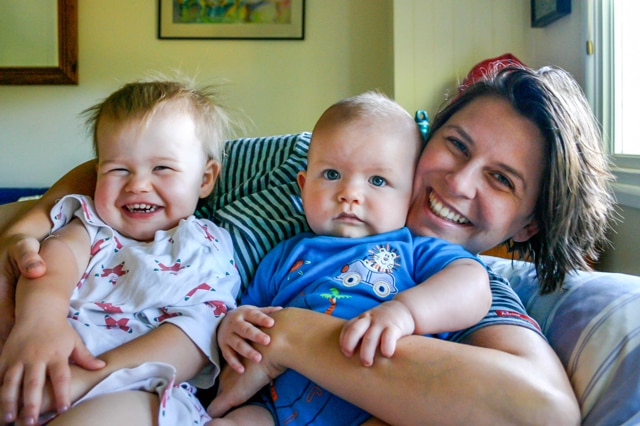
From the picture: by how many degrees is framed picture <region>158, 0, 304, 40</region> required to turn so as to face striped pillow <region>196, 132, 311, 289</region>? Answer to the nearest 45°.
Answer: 0° — it already faces it

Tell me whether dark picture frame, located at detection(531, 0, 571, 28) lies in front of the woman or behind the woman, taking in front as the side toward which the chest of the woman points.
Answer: behind

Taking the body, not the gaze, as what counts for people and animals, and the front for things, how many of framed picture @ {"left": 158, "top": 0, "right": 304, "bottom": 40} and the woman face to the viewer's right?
0

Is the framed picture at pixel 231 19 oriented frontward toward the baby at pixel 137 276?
yes

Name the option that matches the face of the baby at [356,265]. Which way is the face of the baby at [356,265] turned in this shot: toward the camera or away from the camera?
toward the camera

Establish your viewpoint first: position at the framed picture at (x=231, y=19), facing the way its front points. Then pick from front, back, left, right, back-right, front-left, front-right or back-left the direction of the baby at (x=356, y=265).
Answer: front

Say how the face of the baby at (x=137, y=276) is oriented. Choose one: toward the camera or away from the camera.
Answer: toward the camera

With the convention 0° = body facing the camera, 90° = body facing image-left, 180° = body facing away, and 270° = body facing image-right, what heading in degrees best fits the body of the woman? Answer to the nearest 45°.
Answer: approximately 45°

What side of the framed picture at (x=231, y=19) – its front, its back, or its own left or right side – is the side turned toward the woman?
front

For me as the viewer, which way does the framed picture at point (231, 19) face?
facing the viewer
